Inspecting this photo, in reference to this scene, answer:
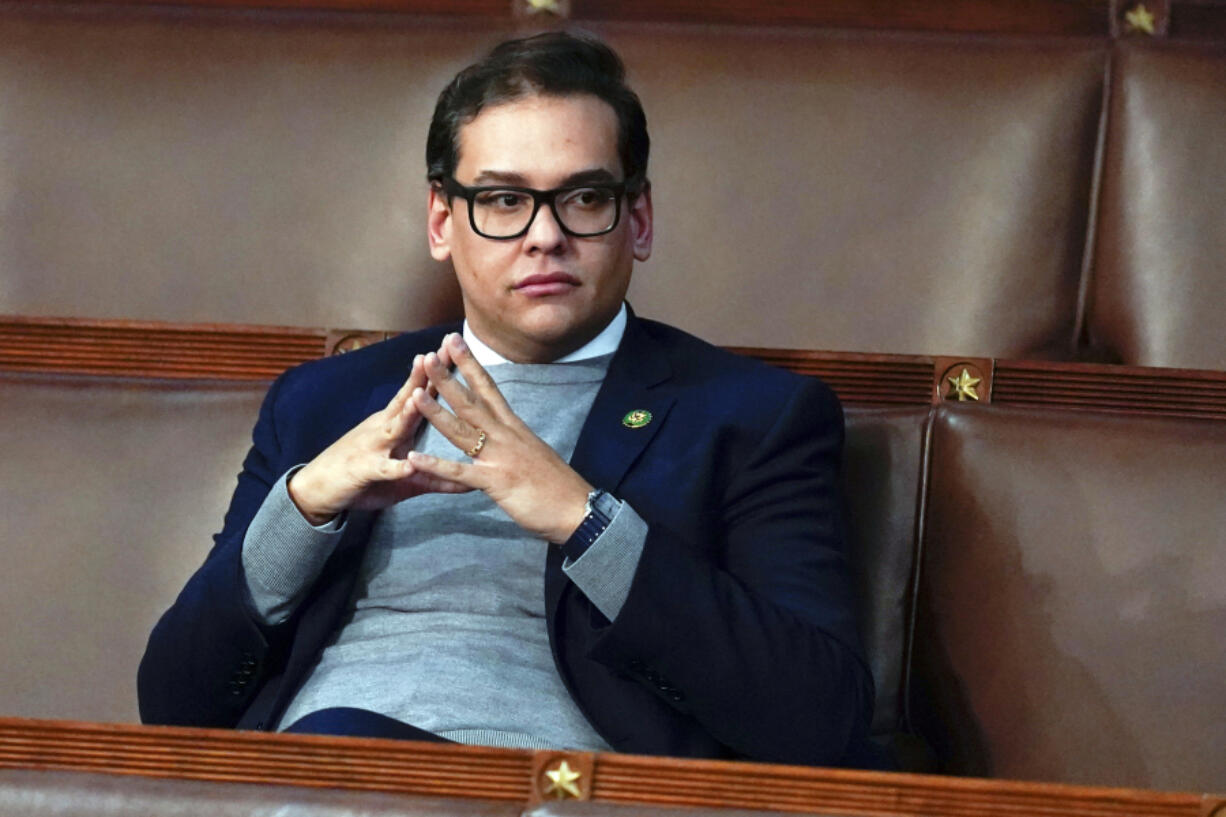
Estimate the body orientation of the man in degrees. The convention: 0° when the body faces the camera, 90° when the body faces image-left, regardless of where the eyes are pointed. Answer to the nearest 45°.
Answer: approximately 0°
